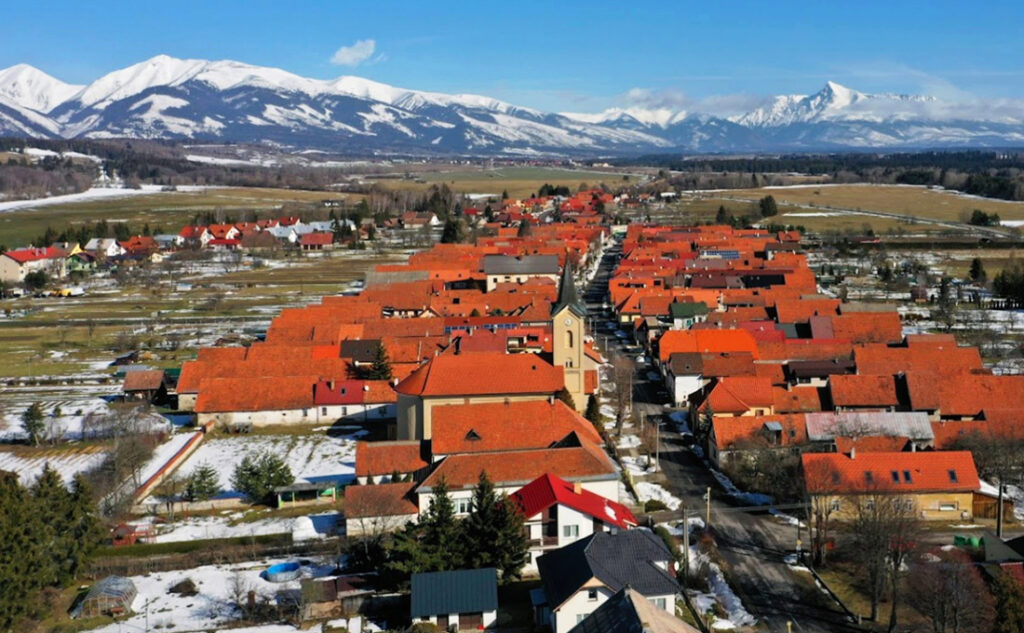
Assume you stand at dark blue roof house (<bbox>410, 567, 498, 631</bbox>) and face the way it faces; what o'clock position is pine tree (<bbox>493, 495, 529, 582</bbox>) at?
The pine tree is roughly at 7 o'clock from the dark blue roof house.

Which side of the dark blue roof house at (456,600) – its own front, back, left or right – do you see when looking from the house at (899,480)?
left

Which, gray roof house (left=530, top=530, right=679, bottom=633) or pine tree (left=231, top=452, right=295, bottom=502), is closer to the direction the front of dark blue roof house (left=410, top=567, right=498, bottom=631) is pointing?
the gray roof house

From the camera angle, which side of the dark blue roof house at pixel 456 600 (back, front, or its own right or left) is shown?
front

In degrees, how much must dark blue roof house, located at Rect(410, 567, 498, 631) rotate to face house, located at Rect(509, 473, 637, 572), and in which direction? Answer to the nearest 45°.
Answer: approximately 135° to its left

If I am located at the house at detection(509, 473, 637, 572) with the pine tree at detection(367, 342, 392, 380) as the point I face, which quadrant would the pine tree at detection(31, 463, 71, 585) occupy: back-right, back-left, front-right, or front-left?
front-left

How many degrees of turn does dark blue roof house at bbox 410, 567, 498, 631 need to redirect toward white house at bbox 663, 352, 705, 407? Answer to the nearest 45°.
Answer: approximately 135° to its left

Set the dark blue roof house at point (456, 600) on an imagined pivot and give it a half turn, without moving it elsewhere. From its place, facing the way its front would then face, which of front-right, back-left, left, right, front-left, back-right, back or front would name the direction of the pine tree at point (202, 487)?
front-left

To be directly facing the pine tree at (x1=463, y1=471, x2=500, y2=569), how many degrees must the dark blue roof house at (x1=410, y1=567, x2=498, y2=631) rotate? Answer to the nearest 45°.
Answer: approximately 180°

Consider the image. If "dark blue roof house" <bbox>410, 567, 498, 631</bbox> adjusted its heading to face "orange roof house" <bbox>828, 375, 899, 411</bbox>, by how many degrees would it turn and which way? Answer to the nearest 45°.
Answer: approximately 135° to its left

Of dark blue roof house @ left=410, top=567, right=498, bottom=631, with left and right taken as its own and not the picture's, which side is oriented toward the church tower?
back

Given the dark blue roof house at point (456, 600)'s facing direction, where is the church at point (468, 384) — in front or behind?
behind

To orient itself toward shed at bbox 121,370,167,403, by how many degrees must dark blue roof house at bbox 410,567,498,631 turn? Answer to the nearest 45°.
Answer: approximately 135° to its right

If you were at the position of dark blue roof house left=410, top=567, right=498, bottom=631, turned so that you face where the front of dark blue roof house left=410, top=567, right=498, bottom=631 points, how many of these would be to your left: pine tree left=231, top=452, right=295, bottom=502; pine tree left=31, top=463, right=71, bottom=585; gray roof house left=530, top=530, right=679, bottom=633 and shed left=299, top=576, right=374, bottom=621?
1
